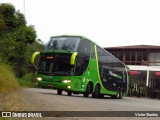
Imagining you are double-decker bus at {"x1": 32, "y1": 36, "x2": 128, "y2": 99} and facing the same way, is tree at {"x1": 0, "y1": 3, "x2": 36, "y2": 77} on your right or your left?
on your right

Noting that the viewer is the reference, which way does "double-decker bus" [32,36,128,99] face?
facing the viewer and to the left of the viewer
